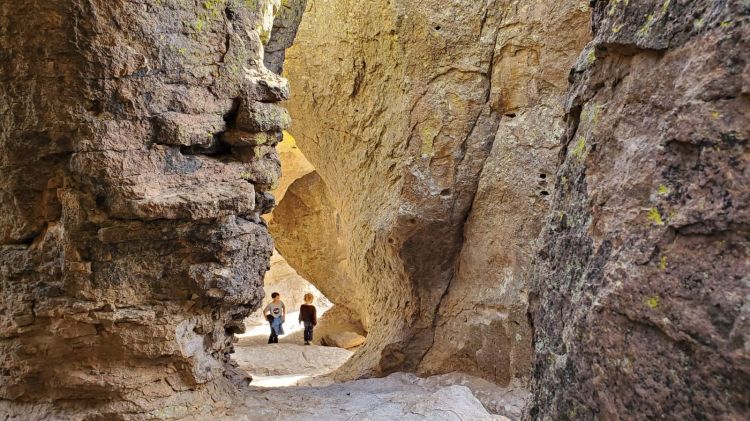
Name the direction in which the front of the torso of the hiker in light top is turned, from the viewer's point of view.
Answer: toward the camera

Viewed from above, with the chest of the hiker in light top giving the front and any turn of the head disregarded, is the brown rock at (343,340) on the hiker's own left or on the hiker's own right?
on the hiker's own left

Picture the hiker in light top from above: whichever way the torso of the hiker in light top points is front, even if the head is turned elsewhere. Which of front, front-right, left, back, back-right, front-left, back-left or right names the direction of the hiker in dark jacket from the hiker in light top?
back-left
